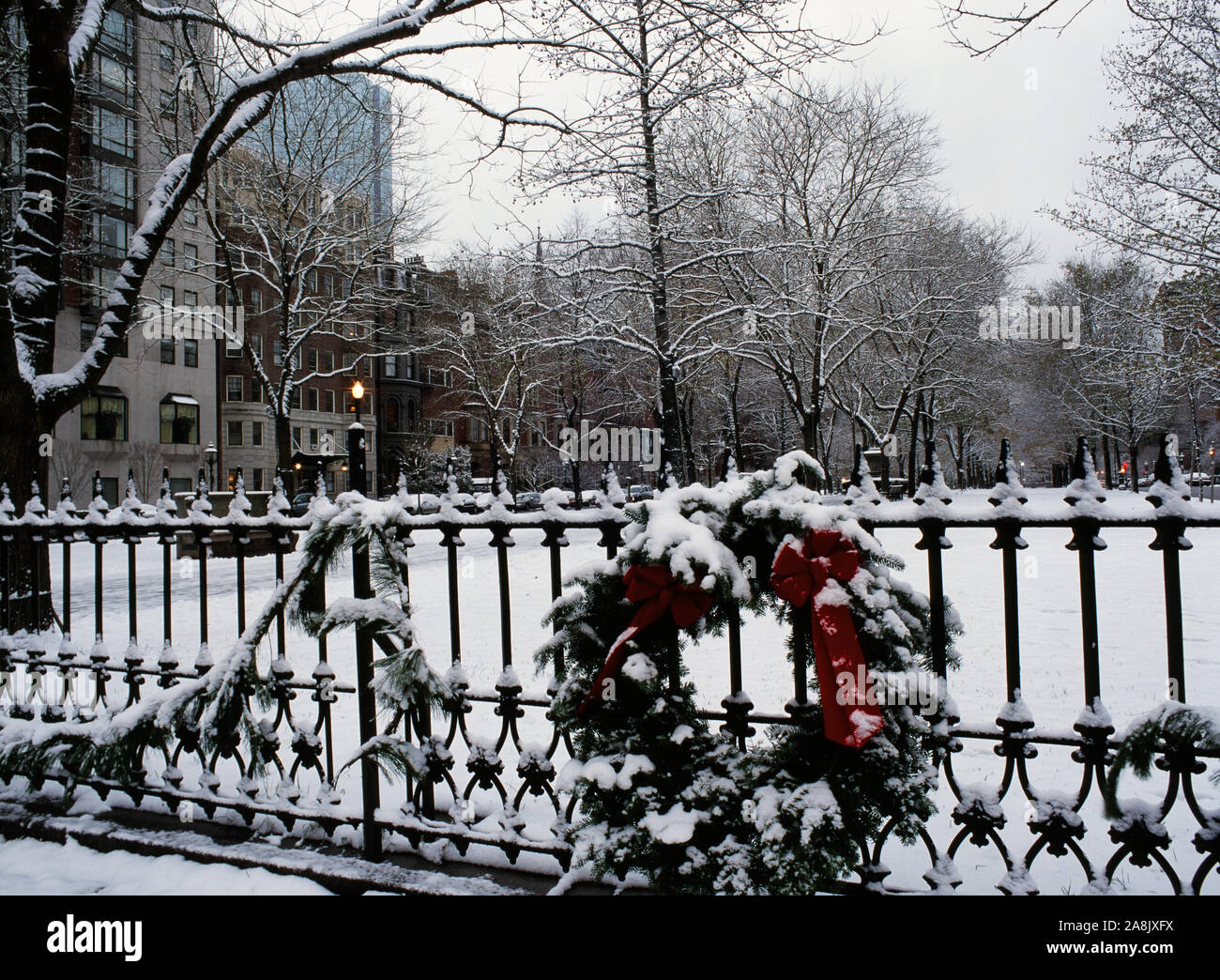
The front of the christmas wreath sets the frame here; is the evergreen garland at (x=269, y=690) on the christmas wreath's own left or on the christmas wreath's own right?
on the christmas wreath's own right

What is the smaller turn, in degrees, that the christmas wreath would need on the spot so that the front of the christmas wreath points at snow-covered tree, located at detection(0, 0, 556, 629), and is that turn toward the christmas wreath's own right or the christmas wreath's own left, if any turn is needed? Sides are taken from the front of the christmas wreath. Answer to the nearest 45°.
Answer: approximately 135° to the christmas wreath's own right

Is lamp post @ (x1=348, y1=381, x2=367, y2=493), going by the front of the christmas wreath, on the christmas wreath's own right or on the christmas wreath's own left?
on the christmas wreath's own right

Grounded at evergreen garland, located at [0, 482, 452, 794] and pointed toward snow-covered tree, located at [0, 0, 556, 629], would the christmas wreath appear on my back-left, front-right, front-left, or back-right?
back-right

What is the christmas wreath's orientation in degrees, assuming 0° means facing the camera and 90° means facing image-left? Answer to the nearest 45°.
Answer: approximately 0°
